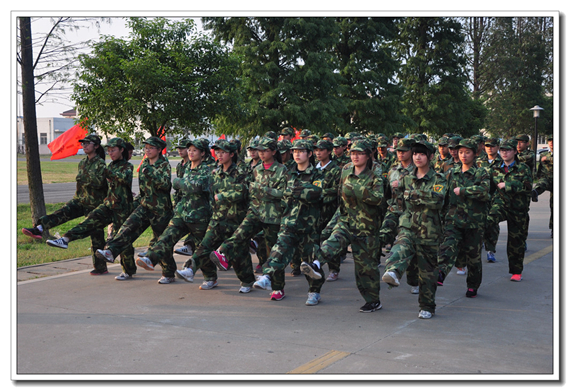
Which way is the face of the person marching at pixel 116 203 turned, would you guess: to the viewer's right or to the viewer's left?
to the viewer's left

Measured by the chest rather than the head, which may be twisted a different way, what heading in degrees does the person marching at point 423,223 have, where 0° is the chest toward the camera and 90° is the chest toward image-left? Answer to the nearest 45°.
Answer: approximately 45°

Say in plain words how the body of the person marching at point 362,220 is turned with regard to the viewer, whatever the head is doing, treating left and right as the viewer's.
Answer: facing the viewer and to the left of the viewer

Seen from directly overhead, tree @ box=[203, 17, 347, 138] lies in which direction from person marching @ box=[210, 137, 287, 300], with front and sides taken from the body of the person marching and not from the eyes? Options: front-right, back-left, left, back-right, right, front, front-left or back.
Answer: back-right

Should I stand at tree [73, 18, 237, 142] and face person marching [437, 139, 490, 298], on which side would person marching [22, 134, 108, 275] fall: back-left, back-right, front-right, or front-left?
front-right

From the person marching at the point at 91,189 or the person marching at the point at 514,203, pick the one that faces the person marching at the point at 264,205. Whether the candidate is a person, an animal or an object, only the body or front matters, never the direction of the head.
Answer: the person marching at the point at 514,203

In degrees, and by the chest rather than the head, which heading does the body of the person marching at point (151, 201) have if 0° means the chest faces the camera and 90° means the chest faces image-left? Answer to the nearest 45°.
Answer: approximately 45°

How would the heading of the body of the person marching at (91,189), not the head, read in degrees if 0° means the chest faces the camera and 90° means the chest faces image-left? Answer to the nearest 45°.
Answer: approximately 90°

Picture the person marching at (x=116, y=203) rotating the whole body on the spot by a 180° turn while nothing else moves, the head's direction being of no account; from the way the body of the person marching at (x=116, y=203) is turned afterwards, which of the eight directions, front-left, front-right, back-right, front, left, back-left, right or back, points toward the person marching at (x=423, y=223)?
right

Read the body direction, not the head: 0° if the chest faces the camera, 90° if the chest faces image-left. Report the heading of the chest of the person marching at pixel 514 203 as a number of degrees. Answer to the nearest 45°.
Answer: approximately 45°

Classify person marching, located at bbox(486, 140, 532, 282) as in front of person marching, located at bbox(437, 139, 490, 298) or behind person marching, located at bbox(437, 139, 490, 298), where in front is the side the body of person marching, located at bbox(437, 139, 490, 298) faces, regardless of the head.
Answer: behind

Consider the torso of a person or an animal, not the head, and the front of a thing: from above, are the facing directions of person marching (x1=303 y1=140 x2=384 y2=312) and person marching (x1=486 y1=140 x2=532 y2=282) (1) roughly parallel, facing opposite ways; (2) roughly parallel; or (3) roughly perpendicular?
roughly parallel

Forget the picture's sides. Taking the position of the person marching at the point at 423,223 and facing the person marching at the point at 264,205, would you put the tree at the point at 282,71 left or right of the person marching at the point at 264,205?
right

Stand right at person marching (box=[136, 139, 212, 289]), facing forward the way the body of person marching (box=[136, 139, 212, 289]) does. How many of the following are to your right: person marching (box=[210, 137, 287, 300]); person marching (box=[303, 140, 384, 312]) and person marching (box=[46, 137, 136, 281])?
1

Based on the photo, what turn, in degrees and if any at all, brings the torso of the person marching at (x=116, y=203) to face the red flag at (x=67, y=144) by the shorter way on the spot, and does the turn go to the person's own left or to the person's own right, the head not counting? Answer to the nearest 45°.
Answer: approximately 135° to the person's own right

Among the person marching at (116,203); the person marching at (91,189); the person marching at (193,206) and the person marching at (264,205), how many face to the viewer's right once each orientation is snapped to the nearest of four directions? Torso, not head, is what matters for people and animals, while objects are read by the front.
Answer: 0

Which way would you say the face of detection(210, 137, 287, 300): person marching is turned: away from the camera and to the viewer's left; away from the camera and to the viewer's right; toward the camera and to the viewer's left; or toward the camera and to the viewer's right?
toward the camera and to the viewer's left

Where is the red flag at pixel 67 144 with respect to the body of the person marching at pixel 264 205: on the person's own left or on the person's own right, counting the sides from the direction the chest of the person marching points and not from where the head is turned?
on the person's own right

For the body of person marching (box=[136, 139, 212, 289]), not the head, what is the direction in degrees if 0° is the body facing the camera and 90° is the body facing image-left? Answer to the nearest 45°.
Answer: approximately 45°

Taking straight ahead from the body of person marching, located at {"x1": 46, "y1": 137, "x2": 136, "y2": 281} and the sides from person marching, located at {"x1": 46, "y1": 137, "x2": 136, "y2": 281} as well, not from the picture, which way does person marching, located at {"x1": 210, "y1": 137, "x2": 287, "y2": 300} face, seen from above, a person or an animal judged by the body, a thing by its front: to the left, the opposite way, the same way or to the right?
the same way
